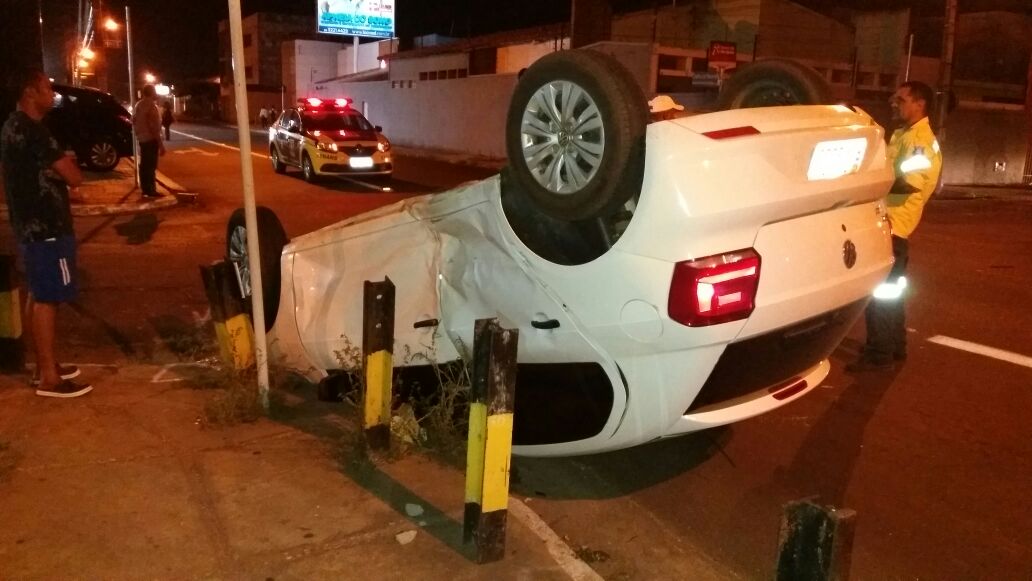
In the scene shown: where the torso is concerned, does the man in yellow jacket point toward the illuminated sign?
no

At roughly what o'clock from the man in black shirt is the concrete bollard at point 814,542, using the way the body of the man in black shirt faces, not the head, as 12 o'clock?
The concrete bollard is roughly at 2 o'clock from the man in black shirt.

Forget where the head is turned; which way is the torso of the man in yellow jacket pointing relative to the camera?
to the viewer's left

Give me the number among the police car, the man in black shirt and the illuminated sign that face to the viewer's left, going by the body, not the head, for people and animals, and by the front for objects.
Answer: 0

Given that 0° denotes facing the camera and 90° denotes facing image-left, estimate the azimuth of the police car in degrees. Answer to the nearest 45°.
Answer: approximately 315°

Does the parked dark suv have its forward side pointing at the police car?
no

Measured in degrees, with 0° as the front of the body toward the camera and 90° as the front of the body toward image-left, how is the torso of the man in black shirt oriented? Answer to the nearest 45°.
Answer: approximately 270°

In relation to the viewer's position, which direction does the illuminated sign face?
facing the viewer

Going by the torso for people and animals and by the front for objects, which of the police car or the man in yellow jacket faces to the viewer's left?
the man in yellow jacket

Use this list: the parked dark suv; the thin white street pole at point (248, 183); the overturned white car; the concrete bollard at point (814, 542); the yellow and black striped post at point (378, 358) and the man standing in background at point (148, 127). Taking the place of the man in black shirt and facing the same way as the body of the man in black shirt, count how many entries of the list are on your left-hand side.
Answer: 2

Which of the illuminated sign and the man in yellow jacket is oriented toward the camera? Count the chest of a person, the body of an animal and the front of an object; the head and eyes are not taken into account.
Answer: the illuminated sign

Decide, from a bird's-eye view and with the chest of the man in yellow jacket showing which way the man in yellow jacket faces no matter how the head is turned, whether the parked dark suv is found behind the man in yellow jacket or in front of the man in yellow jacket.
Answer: in front

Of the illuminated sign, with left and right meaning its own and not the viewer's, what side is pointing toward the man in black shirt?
front

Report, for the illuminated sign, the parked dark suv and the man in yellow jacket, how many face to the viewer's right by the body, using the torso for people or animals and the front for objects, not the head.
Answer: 0

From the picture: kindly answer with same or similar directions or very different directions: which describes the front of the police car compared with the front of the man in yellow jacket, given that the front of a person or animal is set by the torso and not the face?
very different directions

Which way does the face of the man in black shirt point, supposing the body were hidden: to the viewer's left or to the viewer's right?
to the viewer's right

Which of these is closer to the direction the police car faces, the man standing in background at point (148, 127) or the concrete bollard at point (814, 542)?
the concrete bollard

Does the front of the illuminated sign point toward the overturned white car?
yes
